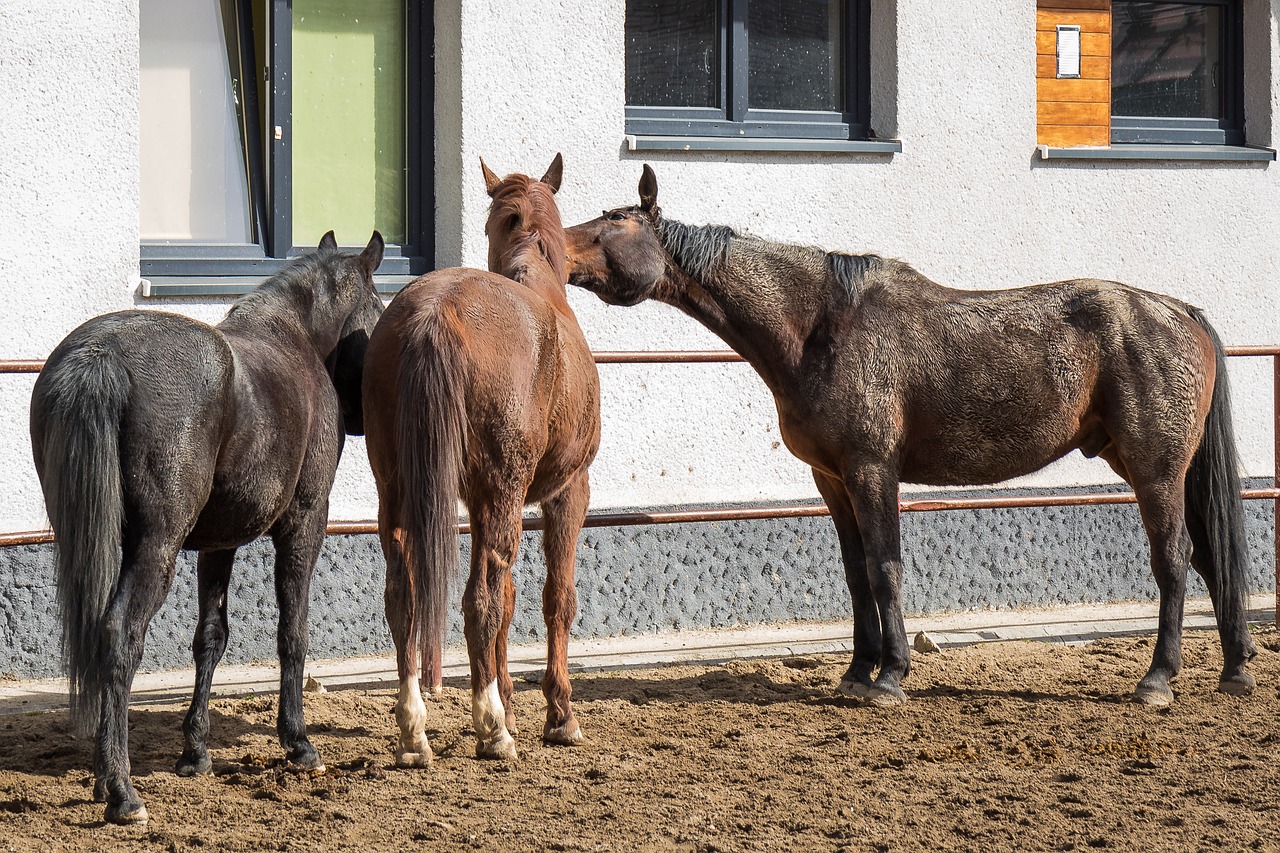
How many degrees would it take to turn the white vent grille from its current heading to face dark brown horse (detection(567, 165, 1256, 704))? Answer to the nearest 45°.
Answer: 0° — it already faces it

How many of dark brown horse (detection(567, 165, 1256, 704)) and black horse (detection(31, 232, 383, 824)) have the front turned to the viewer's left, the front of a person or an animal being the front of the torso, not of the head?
1

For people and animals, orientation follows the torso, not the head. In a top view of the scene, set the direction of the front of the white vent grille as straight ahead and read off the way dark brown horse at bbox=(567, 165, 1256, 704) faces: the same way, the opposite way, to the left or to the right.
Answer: to the right

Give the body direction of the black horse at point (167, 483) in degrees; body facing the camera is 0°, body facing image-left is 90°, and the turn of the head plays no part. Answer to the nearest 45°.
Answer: approximately 225°

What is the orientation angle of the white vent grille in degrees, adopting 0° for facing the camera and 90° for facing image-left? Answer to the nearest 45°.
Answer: approximately 0°

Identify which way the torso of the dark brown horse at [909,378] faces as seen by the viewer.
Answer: to the viewer's left

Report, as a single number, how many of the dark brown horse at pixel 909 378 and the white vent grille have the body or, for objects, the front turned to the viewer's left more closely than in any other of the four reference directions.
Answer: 1

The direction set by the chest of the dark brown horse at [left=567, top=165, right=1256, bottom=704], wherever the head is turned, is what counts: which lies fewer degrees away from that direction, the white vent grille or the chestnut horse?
the chestnut horse
